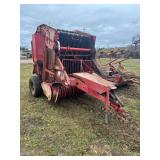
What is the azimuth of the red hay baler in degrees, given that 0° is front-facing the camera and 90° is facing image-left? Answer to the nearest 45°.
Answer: approximately 315°
